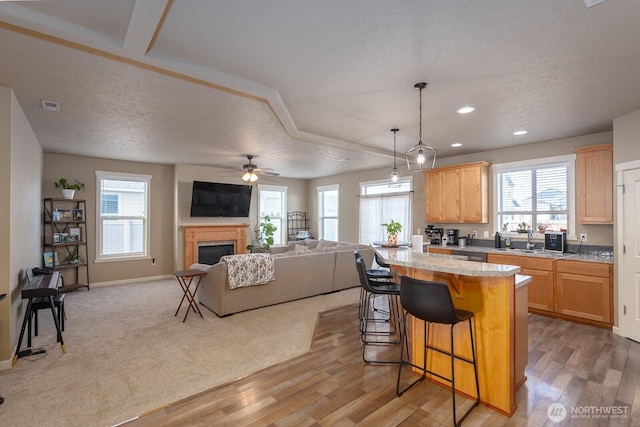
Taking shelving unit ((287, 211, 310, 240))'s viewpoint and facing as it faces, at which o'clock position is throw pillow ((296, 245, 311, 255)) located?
The throw pillow is roughly at 12 o'clock from the shelving unit.

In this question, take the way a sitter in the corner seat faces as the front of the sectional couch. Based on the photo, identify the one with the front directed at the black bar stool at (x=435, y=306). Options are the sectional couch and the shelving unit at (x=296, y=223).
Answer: the shelving unit

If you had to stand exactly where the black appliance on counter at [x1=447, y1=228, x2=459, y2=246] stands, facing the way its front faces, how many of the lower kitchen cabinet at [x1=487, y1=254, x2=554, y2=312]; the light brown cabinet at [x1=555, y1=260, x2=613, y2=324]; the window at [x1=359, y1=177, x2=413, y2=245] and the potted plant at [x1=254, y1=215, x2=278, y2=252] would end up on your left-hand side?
2

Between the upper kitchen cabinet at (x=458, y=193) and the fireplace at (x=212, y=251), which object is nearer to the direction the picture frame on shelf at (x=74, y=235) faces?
the upper kitchen cabinet

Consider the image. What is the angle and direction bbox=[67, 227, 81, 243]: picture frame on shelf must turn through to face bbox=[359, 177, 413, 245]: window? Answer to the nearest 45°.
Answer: approximately 45° to its left

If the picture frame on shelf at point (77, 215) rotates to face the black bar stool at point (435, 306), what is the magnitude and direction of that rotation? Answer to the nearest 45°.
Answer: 0° — it already faces it

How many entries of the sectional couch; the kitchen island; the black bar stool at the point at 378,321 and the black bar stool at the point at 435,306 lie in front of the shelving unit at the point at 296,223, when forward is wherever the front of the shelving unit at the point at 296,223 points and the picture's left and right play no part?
4

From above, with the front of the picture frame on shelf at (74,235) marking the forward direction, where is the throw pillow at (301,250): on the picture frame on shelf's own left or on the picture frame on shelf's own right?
on the picture frame on shelf's own left
